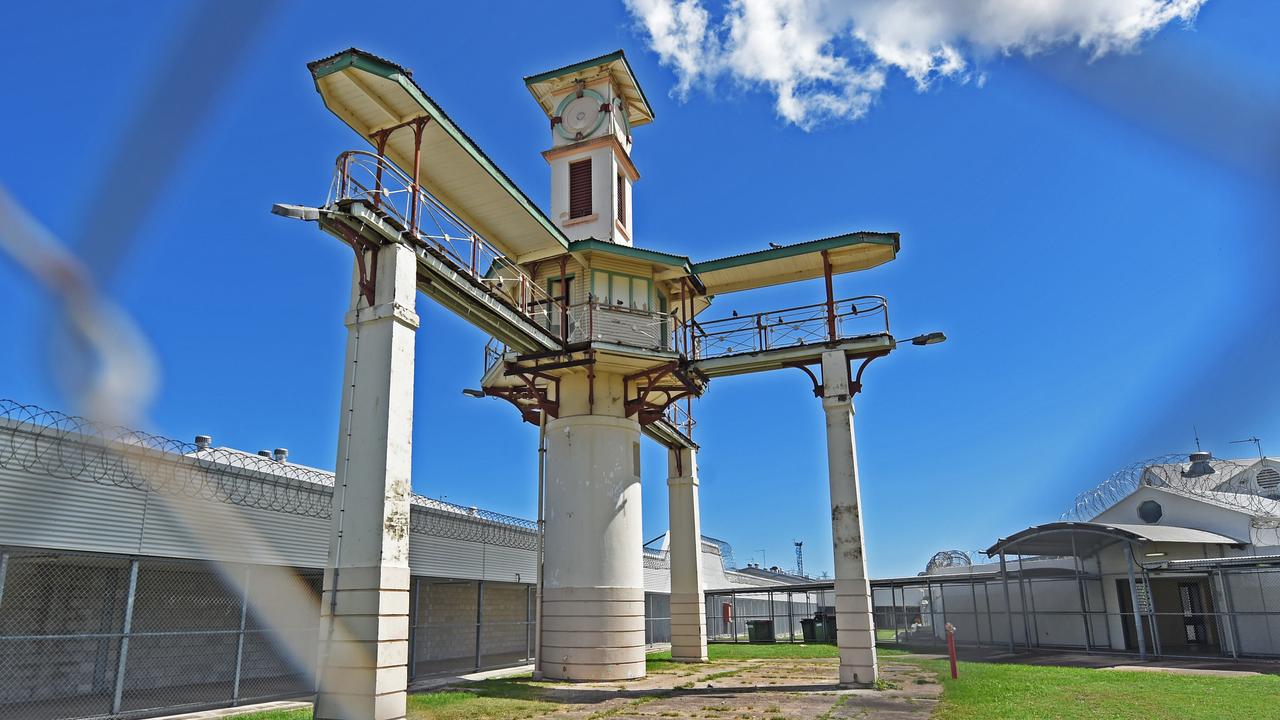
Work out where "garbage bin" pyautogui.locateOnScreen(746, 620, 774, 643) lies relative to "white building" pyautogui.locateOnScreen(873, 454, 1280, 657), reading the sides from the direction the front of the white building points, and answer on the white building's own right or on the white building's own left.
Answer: on the white building's own right

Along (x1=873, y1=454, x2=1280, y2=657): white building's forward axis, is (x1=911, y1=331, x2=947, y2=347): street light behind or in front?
in front

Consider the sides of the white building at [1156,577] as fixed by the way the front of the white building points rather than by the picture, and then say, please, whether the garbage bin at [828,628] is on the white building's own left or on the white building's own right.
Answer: on the white building's own right

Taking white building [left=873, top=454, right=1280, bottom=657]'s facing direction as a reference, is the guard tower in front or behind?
in front

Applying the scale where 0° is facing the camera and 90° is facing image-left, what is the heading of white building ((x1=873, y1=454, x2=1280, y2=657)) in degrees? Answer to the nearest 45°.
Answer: approximately 45°

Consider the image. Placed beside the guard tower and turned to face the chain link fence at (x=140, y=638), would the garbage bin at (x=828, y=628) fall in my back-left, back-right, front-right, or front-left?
back-right

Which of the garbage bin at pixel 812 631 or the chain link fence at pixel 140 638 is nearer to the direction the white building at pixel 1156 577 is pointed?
the chain link fence

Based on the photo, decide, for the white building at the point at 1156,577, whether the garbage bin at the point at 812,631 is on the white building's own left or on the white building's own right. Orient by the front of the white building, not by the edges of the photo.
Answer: on the white building's own right

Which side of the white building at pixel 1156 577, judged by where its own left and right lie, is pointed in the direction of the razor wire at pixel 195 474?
front

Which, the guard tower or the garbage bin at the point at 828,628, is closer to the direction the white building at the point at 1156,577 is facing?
the guard tower
